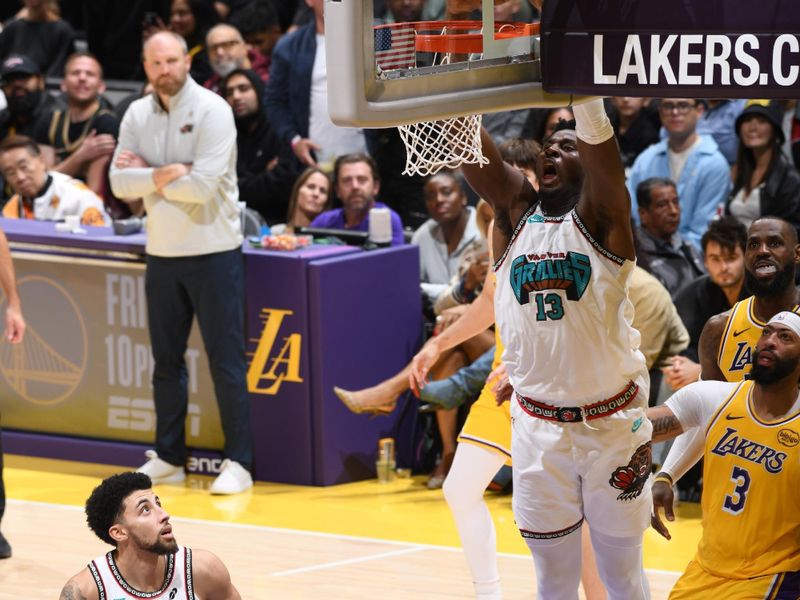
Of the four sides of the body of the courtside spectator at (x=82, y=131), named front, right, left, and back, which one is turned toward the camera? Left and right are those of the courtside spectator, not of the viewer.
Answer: front

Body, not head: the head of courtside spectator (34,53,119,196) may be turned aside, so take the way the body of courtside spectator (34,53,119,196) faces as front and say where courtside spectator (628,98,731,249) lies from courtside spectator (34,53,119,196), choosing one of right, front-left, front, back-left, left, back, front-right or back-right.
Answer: front-left

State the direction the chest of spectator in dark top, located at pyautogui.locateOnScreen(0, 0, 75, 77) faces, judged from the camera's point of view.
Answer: toward the camera

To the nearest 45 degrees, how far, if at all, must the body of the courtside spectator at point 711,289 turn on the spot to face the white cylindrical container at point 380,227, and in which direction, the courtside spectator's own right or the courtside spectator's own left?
approximately 45° to the courtside spectator's own right

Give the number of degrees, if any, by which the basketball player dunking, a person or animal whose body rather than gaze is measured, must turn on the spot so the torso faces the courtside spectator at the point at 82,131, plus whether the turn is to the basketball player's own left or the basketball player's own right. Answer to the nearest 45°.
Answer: approximately 135° to the basketball player's own right

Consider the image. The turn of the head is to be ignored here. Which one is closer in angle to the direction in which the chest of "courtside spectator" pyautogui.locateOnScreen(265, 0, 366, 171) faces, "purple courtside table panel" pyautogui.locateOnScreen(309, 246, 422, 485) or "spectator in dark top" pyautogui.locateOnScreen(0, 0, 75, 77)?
the purple courtside table panel

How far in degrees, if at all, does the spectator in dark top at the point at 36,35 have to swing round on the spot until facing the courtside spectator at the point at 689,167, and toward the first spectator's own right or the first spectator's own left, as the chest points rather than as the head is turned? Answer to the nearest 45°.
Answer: approximately 45° to the first spectator's own left

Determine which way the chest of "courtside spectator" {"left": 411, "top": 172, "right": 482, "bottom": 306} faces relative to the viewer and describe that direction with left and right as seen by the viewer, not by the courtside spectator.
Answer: facing the viewer

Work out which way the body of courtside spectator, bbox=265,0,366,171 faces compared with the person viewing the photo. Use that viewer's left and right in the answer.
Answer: facing the viewer and to the right of the viewer

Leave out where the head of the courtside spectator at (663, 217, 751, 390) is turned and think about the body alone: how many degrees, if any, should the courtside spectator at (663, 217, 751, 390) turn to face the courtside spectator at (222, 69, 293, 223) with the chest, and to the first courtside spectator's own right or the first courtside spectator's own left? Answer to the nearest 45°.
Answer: approximately 90° to the first courtside spectator's own right

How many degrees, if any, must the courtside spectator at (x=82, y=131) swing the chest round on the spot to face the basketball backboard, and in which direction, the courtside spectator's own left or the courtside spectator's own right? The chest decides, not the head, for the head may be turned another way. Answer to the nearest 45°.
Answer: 0° — they already face it
